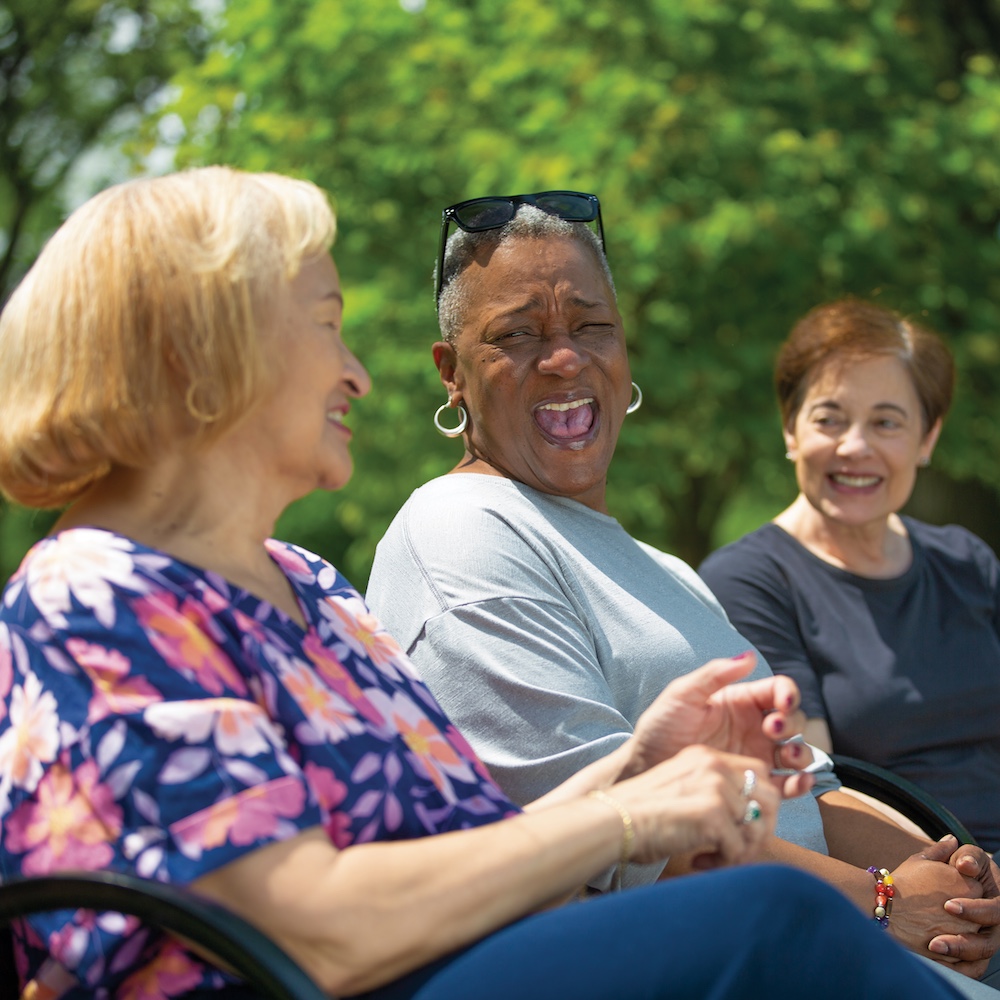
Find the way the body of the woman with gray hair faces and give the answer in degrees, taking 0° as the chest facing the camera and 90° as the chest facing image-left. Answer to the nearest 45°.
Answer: approximately 315°

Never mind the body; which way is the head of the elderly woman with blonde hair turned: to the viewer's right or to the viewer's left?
to the viewer's right

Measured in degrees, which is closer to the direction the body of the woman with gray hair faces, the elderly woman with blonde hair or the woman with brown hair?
the elderly woman with blonde hair

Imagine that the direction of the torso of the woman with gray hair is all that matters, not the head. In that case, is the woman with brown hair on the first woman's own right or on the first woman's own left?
on the first woman's own left

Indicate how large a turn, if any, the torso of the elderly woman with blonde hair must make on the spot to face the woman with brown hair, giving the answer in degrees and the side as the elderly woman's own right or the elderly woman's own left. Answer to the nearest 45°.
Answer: approximately 45° to the elderly woman's own left

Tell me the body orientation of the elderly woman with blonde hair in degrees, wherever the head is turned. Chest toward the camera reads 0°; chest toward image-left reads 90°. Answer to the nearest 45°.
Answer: approximately 270°

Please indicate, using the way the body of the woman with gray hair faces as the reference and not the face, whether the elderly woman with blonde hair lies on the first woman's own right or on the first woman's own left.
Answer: on the first woman's own right
